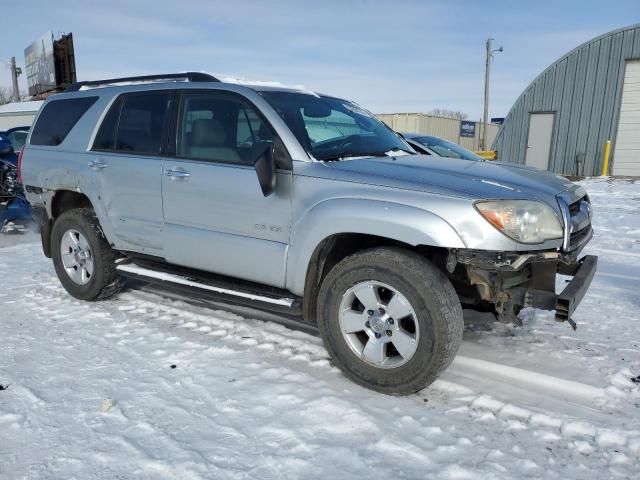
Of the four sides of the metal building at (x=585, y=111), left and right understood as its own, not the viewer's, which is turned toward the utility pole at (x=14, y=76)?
right

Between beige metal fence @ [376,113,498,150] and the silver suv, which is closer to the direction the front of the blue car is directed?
the silver suv

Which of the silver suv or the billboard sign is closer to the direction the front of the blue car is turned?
the silver suv

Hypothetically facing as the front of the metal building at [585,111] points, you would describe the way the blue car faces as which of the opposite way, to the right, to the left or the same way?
to the left

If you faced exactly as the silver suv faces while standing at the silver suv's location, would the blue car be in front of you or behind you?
behind

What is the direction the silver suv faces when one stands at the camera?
facing the viewer and to the right of the viewer

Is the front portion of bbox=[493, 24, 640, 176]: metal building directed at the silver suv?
yes

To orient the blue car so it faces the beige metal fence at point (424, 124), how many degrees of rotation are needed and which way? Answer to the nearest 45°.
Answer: approximately 90° to its left

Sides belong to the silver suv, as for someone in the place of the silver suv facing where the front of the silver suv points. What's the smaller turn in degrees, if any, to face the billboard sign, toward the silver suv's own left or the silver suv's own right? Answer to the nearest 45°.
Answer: approximately 180°

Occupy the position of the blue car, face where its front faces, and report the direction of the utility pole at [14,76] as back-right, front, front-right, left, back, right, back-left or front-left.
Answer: back-left

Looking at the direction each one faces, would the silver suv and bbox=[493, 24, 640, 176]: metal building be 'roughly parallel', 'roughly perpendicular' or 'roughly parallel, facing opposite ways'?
roughly perpendicular
